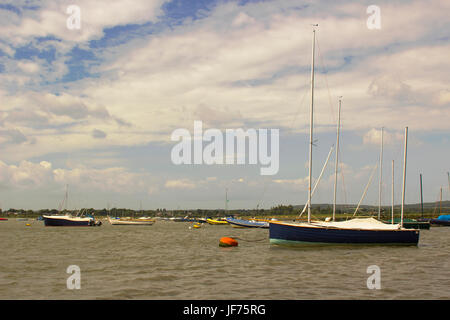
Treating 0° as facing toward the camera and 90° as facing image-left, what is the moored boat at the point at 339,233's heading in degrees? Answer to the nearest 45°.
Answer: approximately 90°
